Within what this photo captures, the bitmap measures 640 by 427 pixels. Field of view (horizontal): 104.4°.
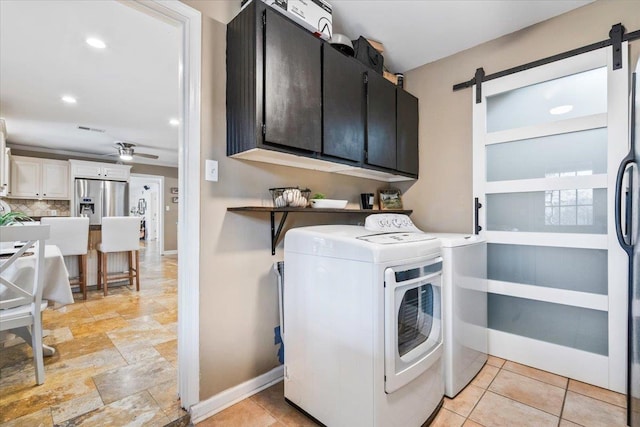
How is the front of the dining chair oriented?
away from the camera

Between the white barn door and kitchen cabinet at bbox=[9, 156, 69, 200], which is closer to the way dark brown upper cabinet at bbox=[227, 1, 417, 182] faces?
the white barn door

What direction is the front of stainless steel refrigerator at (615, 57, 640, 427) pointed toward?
to the viewer's left

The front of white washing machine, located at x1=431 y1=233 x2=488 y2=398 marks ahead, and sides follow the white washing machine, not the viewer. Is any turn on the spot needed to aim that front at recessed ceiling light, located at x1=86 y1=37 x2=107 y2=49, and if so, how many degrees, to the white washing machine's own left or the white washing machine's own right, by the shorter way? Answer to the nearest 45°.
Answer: approximately 135° to the white washing machine's own right

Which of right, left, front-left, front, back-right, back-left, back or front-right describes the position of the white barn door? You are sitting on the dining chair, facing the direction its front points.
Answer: back-right

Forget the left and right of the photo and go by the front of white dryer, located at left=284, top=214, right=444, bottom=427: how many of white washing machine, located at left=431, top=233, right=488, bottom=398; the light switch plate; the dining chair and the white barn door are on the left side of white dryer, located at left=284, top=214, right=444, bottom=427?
2

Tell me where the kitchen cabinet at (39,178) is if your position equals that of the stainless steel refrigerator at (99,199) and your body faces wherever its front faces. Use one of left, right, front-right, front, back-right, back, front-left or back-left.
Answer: right

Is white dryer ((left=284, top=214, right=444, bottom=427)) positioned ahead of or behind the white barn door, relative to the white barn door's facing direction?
ahead

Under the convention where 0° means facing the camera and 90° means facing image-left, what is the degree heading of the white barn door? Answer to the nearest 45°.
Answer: approximately 45°

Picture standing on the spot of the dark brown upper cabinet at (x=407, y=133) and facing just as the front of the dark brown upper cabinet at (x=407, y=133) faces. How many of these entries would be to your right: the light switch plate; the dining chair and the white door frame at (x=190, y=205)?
3

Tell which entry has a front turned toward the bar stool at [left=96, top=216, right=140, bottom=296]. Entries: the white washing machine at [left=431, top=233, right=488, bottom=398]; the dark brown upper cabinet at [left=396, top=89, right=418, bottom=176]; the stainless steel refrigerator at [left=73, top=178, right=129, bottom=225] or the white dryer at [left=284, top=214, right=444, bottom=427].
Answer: the stainless steel refrigerator

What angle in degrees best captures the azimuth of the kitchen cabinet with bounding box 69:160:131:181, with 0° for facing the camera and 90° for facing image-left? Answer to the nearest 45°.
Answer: approximately 0°

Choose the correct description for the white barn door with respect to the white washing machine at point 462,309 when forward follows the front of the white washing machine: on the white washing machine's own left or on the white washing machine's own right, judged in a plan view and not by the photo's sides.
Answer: on the white washing machine's own left
